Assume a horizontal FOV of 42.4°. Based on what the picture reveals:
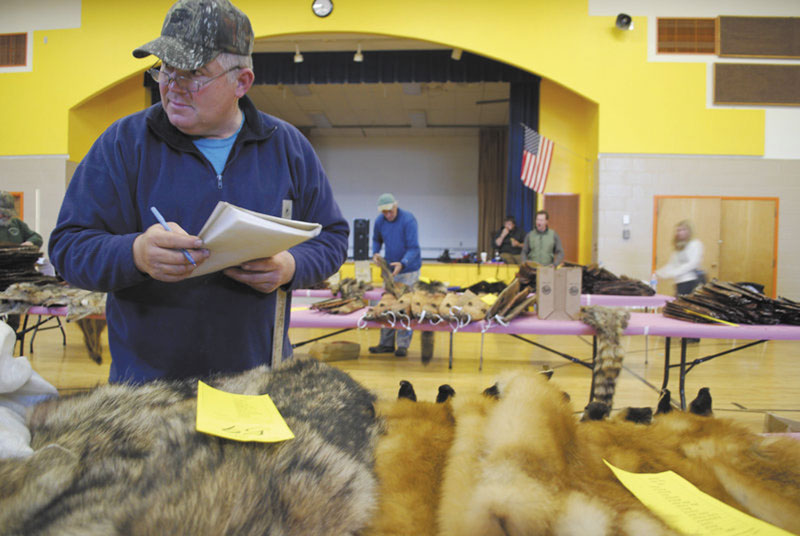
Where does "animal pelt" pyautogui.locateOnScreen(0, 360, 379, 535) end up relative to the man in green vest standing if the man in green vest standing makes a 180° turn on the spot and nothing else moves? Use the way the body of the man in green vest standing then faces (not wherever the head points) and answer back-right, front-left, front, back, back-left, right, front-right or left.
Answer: back

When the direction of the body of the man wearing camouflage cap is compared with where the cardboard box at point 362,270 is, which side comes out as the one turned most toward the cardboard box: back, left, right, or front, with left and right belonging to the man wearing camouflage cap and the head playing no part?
back

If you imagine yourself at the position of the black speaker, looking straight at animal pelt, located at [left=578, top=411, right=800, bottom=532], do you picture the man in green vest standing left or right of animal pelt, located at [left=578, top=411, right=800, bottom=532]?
left

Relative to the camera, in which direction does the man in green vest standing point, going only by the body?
toward the camera

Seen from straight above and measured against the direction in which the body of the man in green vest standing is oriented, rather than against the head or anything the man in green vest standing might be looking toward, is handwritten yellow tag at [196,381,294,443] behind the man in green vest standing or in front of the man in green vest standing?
in front

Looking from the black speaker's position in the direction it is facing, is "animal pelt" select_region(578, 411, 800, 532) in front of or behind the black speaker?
in front

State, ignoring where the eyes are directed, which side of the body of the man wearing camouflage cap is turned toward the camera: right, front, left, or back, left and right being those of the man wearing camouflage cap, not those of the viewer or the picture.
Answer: front

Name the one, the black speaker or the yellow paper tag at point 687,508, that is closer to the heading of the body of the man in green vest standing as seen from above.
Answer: the yellow paper tag

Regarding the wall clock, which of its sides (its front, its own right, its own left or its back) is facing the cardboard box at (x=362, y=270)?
front

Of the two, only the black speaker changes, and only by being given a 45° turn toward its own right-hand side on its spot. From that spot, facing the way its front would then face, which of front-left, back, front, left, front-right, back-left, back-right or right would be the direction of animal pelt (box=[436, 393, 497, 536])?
front-left

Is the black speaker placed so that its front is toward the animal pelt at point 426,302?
yes

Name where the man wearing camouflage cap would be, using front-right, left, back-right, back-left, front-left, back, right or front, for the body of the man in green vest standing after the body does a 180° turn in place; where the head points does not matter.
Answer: back

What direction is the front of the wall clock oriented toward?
toward the camera

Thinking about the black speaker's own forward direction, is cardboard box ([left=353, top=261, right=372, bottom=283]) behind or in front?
in front

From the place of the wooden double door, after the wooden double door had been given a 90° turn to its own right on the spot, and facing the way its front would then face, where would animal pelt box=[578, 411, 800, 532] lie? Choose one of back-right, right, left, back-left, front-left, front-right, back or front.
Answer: left

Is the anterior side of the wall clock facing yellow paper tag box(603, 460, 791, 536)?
yes
